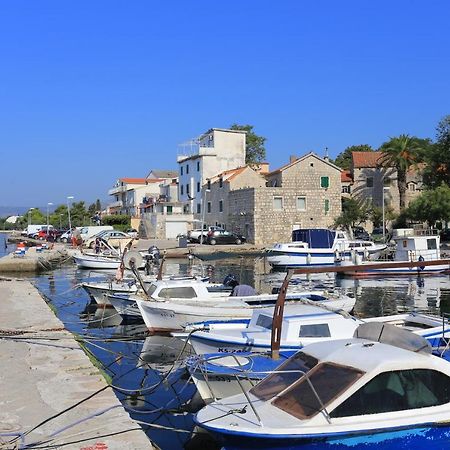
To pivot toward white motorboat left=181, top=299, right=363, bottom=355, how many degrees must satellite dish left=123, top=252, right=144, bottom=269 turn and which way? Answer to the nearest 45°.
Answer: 0° — it already faces it

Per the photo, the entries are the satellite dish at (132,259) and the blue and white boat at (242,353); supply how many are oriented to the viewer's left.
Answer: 1

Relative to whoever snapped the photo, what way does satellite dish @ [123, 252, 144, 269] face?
facing the viewer

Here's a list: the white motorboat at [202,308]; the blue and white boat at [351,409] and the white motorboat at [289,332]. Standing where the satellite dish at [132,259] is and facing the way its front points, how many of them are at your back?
0

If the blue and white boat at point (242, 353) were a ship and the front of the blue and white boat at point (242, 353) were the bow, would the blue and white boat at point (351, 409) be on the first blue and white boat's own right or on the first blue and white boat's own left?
on the first blue and white boat's own left

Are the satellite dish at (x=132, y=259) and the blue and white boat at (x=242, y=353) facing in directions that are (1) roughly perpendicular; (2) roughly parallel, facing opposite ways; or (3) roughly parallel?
roughly perpendicular

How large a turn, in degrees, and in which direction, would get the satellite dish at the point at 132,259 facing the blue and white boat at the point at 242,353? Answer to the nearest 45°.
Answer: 0° — it already faces it

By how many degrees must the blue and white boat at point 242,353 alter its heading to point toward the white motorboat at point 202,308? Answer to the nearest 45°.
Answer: approximately 90° to its right

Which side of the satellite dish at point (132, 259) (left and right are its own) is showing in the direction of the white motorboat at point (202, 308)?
front

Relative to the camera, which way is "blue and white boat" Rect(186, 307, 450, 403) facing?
to the viewer's left

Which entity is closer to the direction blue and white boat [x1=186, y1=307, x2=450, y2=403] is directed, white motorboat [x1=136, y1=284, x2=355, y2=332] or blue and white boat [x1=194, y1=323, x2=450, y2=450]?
the white motorboat

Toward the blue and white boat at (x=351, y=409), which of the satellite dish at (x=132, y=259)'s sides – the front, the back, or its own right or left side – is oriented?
front

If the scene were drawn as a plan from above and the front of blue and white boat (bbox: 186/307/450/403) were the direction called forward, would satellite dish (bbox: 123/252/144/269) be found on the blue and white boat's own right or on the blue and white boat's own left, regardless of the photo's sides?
on the blue and white boat's own right

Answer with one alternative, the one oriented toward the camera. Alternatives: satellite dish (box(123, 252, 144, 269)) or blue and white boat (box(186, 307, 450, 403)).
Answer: the satellite dish

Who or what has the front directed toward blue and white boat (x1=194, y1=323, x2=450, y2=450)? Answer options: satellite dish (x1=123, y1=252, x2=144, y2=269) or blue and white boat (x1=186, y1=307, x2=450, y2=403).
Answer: the satellite dish
